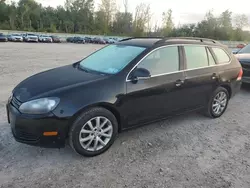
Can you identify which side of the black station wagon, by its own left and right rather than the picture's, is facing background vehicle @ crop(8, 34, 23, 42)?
right

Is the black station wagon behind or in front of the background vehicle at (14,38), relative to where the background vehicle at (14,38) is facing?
in front

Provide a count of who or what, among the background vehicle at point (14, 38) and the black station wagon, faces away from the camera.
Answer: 0

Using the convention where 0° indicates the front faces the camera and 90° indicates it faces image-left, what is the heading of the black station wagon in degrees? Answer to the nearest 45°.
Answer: approximately 45°

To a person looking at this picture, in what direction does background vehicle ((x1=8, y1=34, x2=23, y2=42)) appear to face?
facing the viewer and to the right of the viewer
